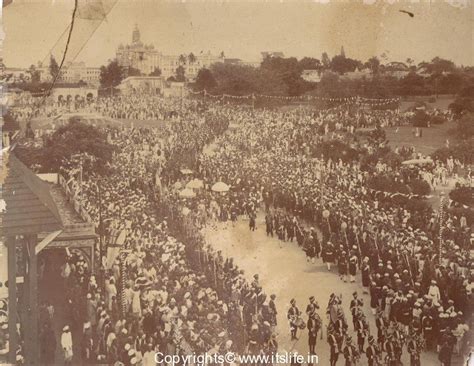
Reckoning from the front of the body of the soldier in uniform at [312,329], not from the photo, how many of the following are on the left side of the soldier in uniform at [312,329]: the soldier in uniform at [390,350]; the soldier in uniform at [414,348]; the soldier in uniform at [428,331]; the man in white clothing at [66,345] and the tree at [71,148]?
3

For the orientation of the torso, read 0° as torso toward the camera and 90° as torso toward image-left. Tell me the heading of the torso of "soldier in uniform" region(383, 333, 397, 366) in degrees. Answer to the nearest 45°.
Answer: approximately 315°

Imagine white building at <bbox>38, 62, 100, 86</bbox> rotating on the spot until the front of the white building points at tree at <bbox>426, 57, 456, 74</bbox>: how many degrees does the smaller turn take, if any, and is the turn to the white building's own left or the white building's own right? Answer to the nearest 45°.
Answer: approximately 90° to the white building's own left

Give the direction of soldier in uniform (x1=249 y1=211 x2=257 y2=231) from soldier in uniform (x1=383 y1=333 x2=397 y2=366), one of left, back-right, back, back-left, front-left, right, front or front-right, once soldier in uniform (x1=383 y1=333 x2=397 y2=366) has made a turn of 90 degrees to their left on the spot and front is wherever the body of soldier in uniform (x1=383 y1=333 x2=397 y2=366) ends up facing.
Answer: back-left

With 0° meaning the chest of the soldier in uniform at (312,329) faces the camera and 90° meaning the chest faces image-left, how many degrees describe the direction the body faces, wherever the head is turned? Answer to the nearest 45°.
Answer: approximately 0°

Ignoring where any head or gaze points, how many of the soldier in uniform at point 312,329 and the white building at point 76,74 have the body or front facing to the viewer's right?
0
